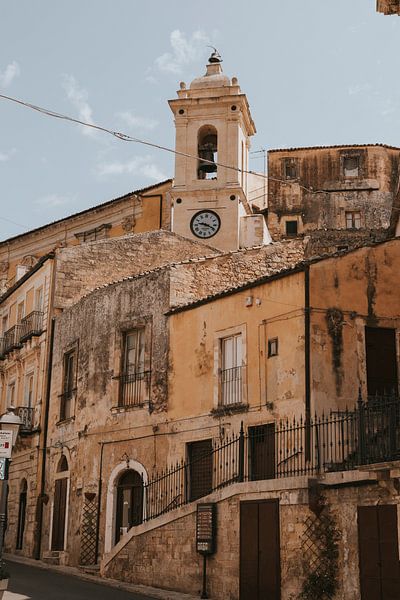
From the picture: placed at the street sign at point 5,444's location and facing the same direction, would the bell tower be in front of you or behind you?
behind

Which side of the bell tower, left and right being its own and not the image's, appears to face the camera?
front

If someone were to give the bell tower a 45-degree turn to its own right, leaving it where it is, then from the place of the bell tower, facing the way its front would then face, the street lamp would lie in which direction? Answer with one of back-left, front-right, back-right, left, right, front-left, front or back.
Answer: front-left

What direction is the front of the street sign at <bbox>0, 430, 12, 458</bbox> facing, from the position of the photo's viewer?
facing the viewer

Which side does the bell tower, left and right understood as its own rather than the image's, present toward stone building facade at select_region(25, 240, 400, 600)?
front

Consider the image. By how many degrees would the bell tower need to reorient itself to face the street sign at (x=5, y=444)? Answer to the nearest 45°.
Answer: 0° — it already faces it
